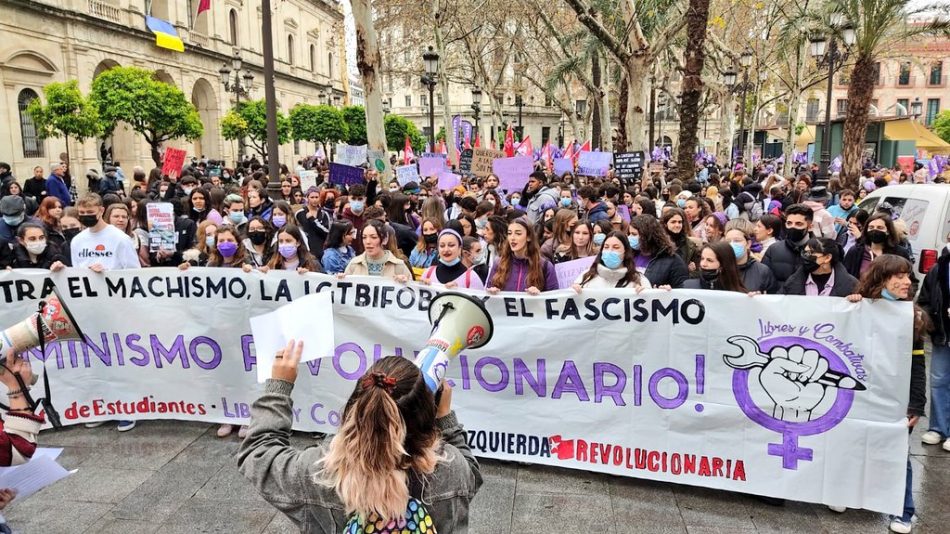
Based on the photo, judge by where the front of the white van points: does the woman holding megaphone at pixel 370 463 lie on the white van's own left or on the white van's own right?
on the white van's own left

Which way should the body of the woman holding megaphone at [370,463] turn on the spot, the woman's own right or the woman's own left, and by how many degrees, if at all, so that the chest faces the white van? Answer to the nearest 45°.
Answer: approximately 45° to the woman's own right

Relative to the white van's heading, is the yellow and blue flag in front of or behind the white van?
in front

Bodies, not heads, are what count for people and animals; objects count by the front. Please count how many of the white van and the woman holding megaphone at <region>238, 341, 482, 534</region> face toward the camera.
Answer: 0

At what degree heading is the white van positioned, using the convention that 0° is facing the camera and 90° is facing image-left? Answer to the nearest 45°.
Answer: approximately 135°

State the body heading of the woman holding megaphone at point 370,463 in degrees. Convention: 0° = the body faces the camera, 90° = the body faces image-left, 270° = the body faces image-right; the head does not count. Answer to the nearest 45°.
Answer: approximately 180°

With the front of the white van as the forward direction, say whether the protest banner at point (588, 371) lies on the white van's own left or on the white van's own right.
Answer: on the white van's own left
